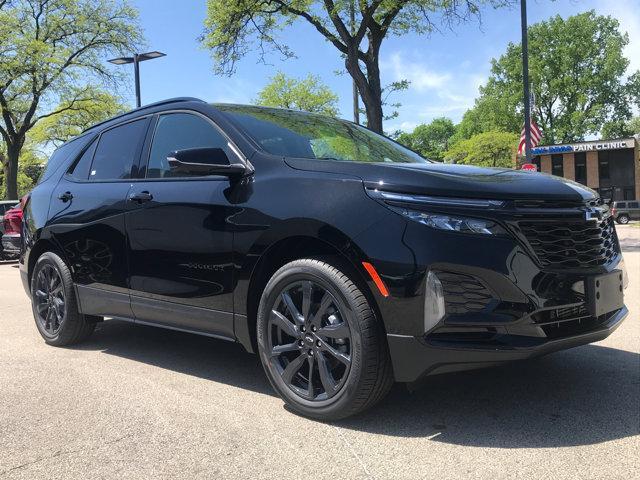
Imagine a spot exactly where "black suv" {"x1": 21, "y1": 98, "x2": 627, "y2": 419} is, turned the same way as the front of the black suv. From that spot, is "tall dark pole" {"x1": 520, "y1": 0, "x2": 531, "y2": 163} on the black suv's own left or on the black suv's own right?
on the black suv's own left

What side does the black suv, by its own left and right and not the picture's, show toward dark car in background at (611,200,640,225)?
left

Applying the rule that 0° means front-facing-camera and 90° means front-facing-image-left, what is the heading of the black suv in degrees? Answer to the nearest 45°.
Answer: approximately 315°
